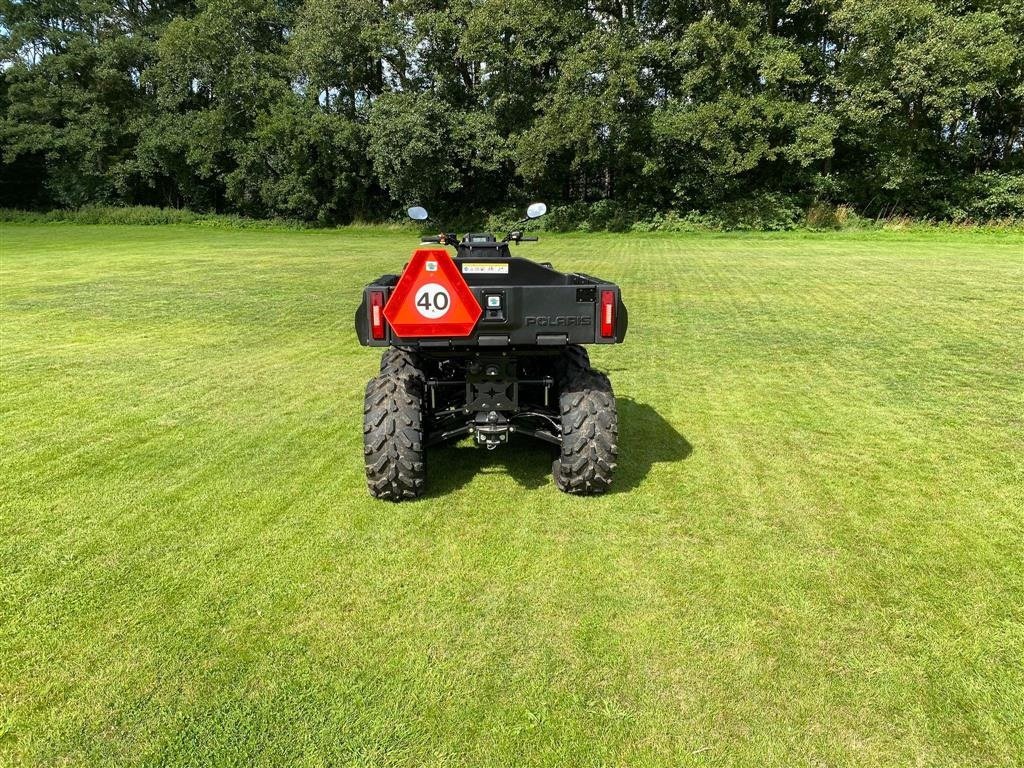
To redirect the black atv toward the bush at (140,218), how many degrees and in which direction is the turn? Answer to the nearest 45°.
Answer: approximately 45° to its left

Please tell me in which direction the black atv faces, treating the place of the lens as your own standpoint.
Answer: facing away from the viewer
